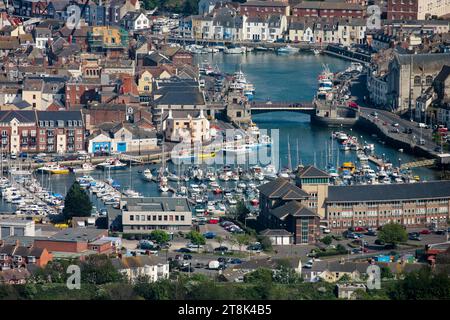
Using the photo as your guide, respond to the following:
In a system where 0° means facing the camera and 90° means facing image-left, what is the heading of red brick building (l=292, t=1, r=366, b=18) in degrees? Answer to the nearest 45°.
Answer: approximately 0°

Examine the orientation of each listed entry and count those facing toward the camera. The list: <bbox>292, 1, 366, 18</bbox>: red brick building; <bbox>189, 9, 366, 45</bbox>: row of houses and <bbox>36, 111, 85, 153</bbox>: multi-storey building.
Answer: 3

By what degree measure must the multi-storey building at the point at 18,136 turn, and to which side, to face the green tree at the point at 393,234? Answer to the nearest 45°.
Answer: approximately 45° to its left

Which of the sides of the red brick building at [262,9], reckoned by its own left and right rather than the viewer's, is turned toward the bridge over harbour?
front

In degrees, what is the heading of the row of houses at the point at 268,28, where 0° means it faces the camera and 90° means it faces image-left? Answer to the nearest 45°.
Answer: approximately 0°

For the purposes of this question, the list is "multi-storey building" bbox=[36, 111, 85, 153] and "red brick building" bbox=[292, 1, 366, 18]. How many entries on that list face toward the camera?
2

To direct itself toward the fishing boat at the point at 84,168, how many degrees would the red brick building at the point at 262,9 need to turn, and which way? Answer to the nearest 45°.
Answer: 0° — it already faces it

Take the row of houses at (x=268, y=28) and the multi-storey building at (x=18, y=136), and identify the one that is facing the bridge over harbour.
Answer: the row of houses
